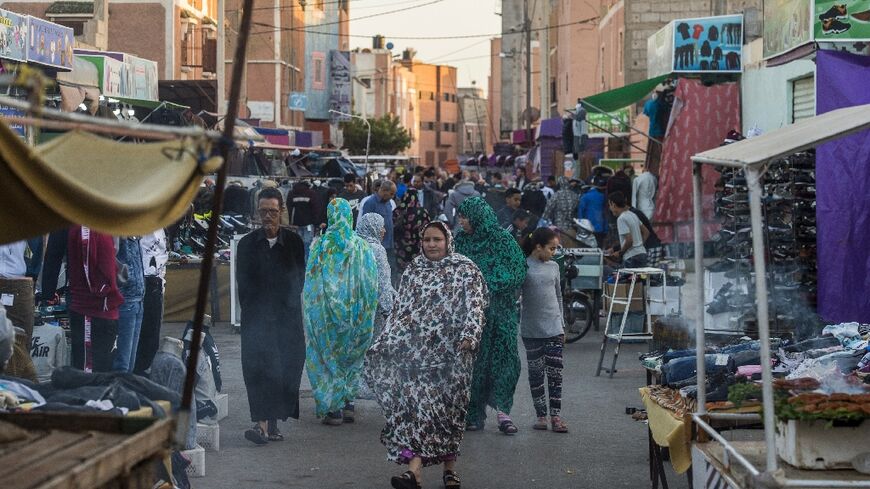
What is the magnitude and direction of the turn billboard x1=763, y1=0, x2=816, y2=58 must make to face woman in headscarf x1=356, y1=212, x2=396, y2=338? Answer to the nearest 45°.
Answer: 0° — it already faces them

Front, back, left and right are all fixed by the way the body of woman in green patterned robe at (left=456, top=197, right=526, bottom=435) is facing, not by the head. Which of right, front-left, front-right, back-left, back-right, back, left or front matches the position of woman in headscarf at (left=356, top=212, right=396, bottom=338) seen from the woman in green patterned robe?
right
